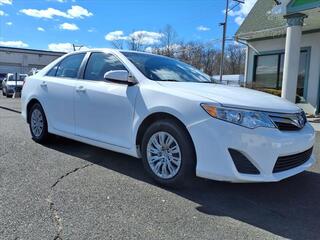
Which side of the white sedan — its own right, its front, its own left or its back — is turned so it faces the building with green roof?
left

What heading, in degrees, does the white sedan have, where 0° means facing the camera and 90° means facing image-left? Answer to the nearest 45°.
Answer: approximately 315°
